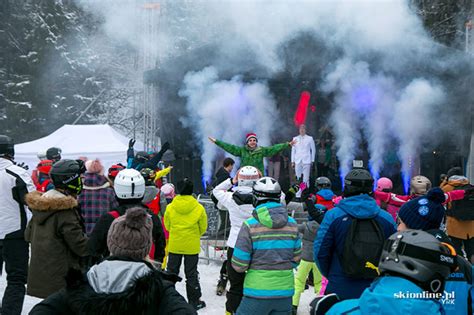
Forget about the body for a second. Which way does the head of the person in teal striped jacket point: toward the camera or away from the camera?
away from the camera

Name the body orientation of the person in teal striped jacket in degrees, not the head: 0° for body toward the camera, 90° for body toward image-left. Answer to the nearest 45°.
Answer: approximately 180°

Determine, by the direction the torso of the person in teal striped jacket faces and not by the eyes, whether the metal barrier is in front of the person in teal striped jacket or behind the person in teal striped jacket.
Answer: in front

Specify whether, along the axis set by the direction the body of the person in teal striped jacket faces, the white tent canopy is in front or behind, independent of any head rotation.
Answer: in front
